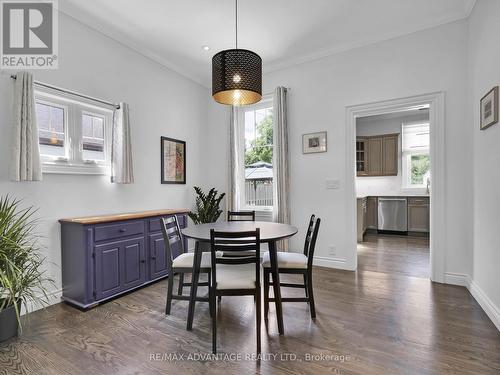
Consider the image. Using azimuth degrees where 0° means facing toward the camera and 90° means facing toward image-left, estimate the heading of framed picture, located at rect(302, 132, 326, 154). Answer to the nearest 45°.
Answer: approximately 0°

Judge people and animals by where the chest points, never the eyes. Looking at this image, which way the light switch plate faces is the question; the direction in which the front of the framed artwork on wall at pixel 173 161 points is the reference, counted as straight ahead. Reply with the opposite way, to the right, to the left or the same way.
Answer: to the right

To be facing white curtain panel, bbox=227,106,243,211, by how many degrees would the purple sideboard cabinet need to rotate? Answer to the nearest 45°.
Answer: approximately 90° to its left

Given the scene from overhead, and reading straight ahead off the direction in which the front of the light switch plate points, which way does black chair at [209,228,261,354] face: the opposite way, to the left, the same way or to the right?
the opposite way

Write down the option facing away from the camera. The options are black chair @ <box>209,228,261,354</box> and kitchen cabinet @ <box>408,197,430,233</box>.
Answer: the black chair

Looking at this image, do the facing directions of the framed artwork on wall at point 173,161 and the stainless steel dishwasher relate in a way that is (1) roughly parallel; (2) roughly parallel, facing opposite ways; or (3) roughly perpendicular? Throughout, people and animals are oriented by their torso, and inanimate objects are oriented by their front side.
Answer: roughly perpendicular
